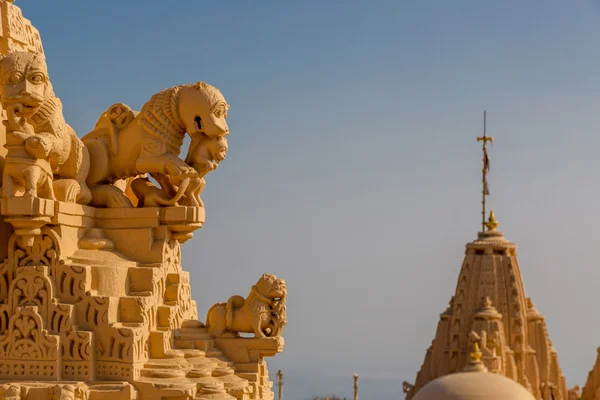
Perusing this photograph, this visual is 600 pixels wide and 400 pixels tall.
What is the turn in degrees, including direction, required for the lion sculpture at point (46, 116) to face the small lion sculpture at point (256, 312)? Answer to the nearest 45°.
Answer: approximately 135° to its left

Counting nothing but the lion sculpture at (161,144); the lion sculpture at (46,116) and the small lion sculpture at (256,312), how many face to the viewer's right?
2

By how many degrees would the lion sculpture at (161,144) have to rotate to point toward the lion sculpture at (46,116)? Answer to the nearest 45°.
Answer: approximately 135° to its right

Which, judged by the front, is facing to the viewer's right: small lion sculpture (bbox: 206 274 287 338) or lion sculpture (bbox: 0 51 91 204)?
the small lion sculpture

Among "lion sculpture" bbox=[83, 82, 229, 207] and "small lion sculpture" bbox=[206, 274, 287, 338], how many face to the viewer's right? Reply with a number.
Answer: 2

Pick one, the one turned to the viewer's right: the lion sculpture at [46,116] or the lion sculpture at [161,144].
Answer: the lion sculpture at [161,144]

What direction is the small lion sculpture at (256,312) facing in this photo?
to the viewer's right

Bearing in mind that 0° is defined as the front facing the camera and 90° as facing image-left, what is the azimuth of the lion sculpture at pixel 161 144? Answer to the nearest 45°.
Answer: approximately 270°

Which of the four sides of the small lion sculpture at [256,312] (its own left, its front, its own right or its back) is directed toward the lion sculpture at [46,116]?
back
